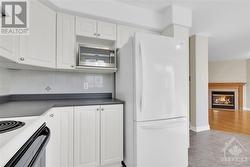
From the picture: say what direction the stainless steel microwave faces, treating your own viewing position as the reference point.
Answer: facing the viewer and to the right of the viewer

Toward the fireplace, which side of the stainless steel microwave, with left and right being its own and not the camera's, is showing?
left

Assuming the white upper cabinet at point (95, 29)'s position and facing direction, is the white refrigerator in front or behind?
in front

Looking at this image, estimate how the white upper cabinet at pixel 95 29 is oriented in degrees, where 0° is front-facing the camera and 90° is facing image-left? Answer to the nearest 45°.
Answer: approximately 315°

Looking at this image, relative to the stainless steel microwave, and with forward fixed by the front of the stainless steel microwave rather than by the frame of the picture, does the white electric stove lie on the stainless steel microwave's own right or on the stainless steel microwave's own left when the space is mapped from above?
on the stainless steel microwave's own right

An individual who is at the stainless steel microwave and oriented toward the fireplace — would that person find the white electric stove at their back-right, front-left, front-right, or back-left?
back-right

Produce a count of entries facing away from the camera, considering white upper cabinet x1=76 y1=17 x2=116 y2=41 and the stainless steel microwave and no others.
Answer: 0
